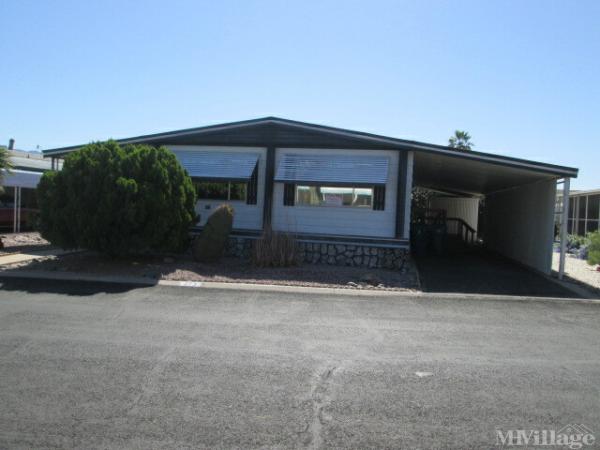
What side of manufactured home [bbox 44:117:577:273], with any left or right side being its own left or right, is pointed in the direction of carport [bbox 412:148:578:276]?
left

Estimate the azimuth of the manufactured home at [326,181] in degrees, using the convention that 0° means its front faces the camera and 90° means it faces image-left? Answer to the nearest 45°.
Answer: approximately 0°

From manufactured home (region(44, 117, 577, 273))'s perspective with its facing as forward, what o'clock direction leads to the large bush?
The large bush is roughly at 2 o'clock from the manufactured home.
